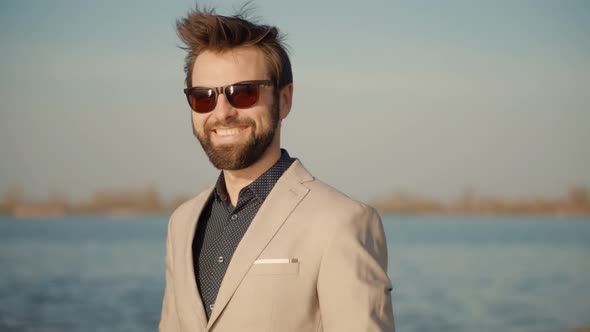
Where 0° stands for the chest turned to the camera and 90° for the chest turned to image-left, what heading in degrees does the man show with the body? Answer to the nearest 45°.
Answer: approximately 45°
